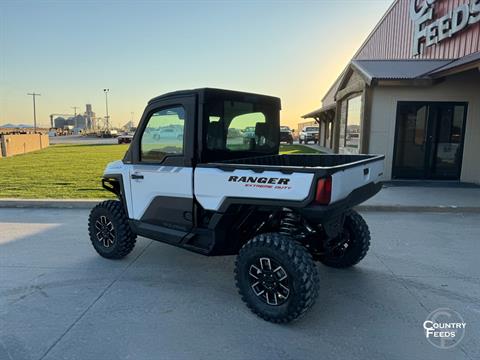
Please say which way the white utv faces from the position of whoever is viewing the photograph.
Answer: facing away from the viewer and to the left of the viewer

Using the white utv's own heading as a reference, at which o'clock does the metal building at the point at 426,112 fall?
The metal building is roughly at 3 o'clock from the white utv.
